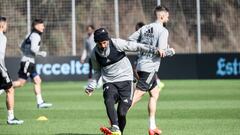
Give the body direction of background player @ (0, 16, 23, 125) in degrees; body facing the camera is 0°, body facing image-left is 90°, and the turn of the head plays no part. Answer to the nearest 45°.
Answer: approximately 270°

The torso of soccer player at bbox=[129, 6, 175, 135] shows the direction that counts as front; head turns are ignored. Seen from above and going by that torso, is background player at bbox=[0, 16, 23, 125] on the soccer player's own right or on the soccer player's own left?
on the soccer player's own left

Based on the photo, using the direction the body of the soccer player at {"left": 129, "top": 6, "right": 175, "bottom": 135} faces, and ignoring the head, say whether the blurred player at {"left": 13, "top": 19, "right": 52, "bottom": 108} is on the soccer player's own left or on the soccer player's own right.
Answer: on the soccer player's own left

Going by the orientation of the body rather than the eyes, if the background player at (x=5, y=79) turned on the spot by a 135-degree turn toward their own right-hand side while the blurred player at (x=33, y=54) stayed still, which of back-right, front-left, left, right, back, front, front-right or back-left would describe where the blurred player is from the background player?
back-right
